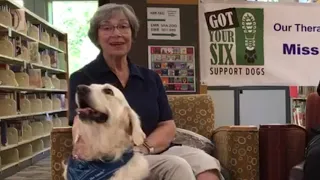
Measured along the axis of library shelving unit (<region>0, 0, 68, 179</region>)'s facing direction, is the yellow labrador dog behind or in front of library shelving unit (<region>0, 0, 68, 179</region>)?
in front

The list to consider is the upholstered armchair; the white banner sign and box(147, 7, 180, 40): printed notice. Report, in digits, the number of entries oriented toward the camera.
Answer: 3

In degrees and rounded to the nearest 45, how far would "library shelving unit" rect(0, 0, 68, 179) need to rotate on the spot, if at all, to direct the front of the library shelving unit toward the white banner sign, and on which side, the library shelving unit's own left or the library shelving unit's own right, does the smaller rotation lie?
0° — it already faces it

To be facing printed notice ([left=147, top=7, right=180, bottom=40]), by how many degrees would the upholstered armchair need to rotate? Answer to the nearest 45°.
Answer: approximately 180°

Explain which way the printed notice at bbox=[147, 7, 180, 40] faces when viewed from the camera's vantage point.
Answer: facing the viewer

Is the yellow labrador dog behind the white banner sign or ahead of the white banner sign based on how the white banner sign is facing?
ahead

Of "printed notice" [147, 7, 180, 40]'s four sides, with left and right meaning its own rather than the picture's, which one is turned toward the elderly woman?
front

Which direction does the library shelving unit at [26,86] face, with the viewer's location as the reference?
facing the viewer and to the right of the viewer

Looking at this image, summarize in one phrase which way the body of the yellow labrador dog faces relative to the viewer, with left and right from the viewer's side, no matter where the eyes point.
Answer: facing the viewer and to the left of the viewer

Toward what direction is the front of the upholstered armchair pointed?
toward the camera

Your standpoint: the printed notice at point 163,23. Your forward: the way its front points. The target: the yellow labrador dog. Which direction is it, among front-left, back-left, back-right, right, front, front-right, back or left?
front
